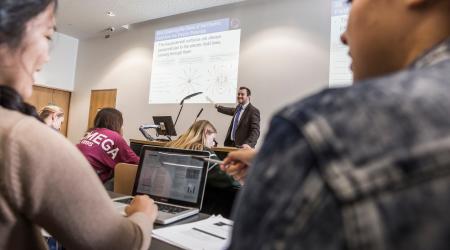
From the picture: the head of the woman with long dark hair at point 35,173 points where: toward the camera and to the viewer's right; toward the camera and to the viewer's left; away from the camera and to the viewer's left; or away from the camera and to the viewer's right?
away from the camera and to the viewer's right

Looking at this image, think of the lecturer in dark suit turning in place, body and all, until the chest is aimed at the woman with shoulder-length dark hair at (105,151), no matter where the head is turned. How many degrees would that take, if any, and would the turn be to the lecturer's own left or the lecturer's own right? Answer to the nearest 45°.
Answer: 0° — they already face them

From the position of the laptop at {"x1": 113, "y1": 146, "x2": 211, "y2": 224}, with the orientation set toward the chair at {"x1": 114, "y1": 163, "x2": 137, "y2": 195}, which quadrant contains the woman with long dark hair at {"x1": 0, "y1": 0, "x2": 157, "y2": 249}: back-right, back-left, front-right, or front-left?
back-left

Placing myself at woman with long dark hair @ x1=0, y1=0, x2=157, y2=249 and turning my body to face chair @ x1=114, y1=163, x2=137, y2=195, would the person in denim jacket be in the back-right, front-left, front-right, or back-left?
back-right

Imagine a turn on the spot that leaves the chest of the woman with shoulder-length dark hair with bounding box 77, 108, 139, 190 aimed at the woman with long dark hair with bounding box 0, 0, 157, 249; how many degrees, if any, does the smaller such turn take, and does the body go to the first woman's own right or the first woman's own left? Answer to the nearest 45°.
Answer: approximately 135° to the first woman's own right

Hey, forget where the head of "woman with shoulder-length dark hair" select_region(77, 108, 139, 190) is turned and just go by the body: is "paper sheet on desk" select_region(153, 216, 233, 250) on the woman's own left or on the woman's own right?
on the woman's own right

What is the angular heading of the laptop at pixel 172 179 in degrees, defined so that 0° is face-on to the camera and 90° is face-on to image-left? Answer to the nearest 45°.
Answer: approximately 45°

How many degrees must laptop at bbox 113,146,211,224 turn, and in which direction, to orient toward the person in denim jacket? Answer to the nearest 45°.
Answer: approximately 45° to its left

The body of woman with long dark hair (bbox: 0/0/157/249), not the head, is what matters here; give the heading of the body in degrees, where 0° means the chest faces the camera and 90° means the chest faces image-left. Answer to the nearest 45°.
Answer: approximately 225°

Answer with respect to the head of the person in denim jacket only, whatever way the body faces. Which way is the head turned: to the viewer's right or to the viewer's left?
to the viewer's left

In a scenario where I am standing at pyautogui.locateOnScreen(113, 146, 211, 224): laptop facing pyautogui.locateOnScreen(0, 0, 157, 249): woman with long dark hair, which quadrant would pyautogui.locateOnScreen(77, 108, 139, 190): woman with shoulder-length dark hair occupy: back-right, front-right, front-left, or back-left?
back-right

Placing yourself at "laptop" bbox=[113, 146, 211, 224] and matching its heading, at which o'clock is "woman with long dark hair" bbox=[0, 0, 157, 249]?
The woman with long dark hair is roughly at 11 o'clock from the laptop.

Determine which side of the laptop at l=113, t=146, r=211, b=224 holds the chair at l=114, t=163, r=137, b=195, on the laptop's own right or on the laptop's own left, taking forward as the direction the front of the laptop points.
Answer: on the laptop's own right

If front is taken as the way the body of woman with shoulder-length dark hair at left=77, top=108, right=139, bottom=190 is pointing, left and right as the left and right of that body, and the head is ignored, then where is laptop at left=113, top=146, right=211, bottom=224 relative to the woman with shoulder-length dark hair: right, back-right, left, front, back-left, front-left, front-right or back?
back-right

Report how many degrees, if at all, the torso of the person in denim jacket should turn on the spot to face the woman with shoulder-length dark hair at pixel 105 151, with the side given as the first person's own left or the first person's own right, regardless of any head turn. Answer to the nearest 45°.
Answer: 0° — they already face them
